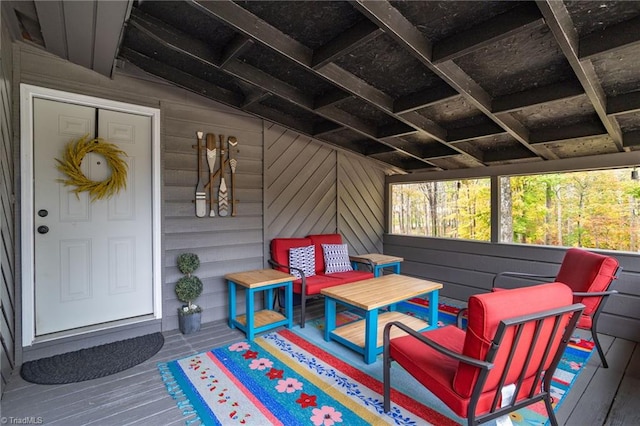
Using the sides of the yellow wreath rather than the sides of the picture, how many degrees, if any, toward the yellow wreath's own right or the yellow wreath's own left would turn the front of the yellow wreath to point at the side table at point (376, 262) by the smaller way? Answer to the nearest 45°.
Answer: approximately 90° to the yellow wreath's own left

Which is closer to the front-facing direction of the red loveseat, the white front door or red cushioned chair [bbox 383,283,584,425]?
the red cushioned chair

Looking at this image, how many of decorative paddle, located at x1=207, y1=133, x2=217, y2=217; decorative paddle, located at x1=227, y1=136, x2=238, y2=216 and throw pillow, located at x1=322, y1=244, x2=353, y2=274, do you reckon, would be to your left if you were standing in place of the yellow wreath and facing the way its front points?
3

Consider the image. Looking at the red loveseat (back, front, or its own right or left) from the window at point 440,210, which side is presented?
left

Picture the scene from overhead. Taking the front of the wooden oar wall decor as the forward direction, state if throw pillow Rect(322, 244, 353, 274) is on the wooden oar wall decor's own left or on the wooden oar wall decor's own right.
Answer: on the wooden oar wall decor's own left

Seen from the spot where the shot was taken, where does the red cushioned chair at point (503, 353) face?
facing away from the viewer and to the left of the viewer

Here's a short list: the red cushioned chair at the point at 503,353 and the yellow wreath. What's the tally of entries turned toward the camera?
1

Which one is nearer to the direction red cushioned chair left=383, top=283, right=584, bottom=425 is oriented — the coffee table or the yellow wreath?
the coffee table

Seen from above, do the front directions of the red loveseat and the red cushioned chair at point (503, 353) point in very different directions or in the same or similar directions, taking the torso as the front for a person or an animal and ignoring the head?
very different directions

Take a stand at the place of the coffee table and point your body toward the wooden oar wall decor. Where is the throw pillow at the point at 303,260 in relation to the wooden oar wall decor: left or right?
right

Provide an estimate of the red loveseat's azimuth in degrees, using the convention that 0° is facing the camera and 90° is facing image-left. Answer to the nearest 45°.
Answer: approximately 315°
